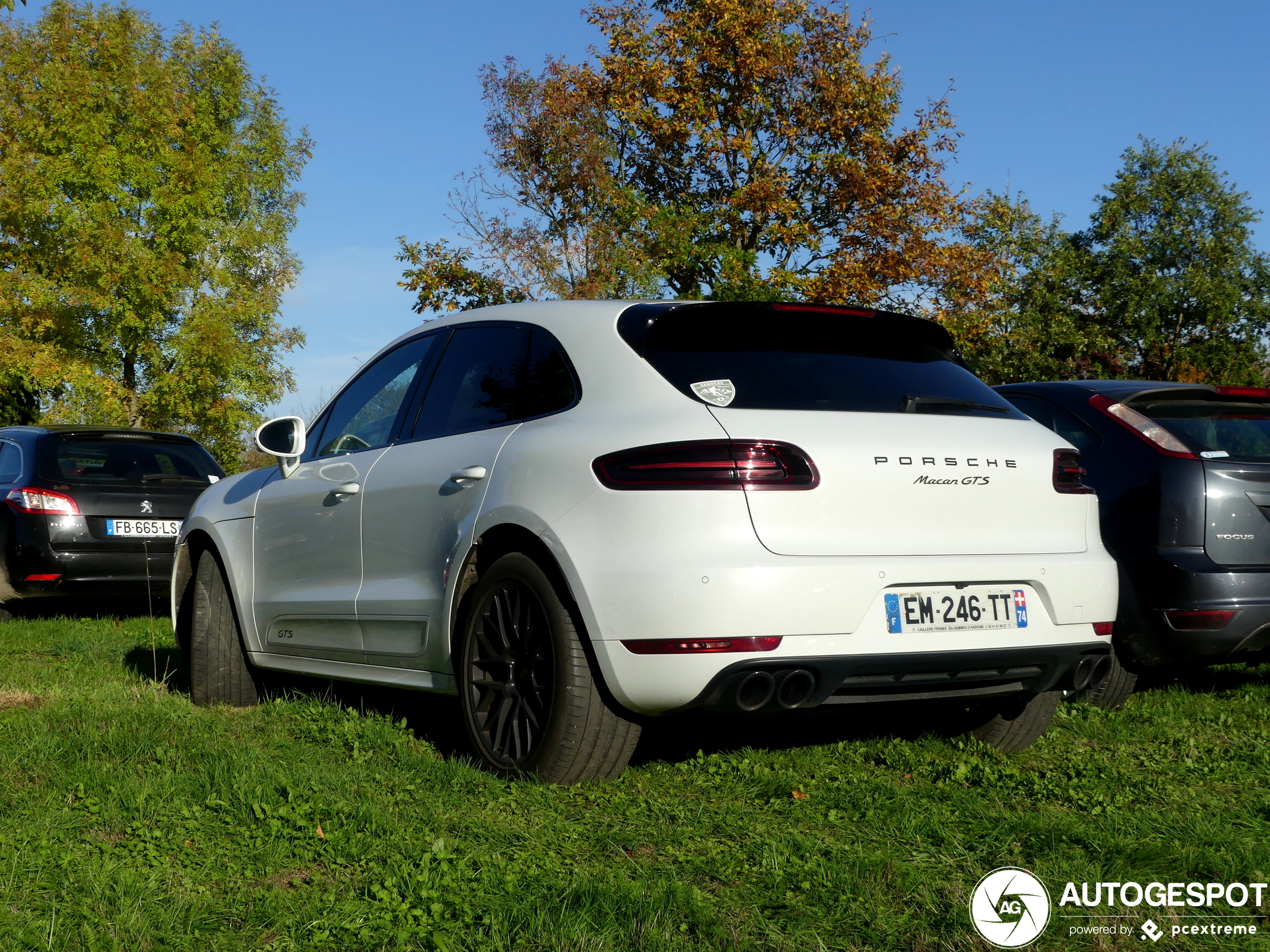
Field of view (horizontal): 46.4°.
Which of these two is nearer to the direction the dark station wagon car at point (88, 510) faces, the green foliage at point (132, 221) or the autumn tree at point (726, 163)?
the green foliage

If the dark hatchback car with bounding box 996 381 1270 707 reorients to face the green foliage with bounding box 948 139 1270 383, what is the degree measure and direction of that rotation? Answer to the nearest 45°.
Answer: approximately 45° to its right

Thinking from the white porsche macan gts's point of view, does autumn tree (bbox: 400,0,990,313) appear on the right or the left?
on its right

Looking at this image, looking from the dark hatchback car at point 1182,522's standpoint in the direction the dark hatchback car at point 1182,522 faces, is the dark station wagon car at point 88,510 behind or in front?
in front

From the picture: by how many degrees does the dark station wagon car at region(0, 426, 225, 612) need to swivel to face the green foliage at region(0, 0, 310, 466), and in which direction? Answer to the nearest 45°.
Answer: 0° — it already faces it

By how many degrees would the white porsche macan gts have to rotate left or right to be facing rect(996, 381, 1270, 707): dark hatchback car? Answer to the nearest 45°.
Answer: approximately 90° to its right

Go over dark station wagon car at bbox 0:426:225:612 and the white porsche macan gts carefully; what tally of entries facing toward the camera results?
0

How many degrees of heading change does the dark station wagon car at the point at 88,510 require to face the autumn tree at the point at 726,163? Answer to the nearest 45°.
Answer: approximately 45° to its right

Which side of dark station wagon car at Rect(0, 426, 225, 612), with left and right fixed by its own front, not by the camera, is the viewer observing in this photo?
back

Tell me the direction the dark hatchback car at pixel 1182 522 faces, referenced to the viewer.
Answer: facing away from the viewer and to the left of the viewer

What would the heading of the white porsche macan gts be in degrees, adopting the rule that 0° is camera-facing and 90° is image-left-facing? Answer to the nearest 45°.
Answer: approximately 135°

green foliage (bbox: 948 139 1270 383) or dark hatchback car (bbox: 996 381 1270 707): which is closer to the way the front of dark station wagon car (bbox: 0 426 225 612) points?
the green foliage
